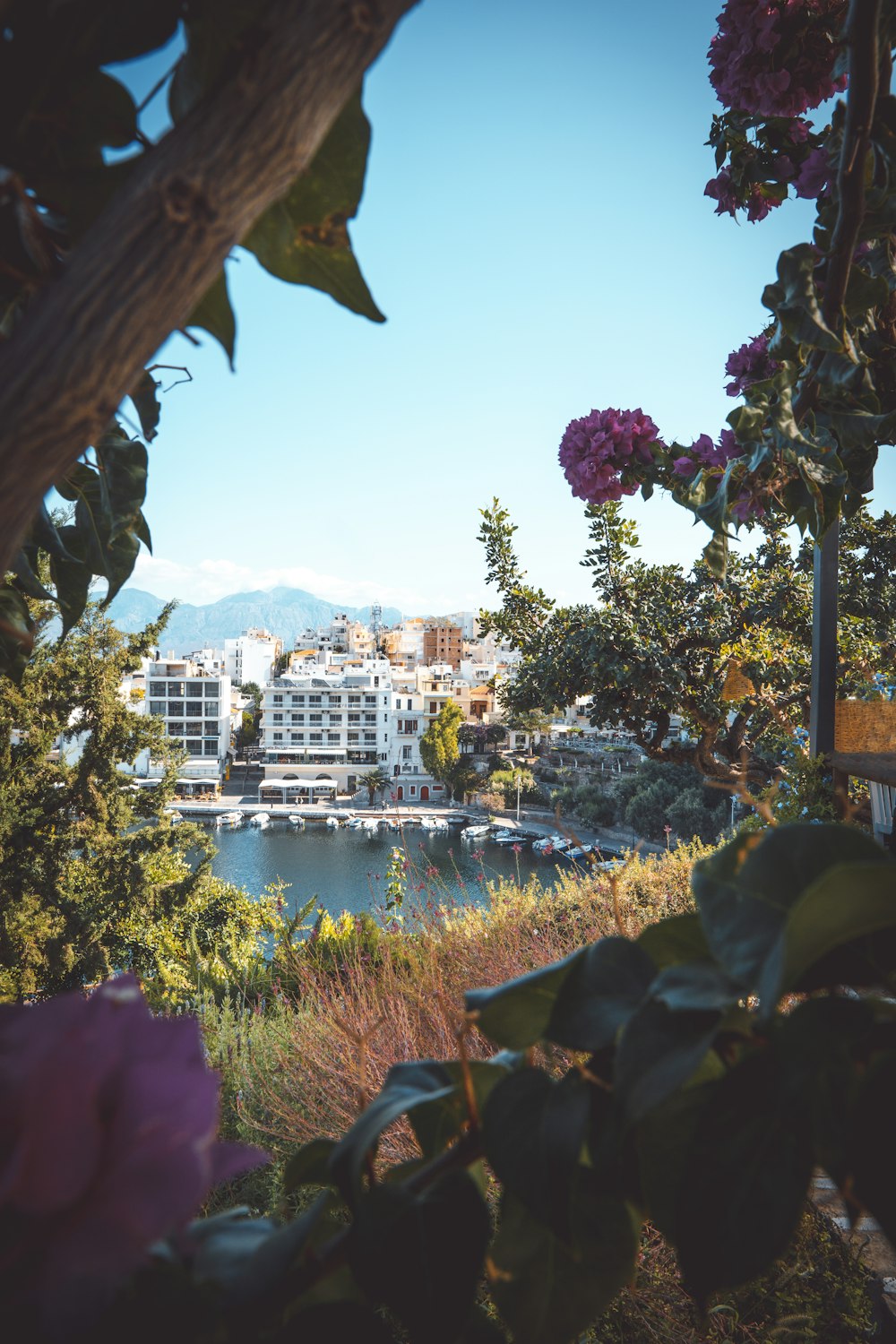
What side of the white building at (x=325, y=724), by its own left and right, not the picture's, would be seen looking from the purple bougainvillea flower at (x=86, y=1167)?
front

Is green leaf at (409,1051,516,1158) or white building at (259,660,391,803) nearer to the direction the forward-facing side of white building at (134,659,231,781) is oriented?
the green leaf

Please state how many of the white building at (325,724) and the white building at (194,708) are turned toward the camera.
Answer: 2

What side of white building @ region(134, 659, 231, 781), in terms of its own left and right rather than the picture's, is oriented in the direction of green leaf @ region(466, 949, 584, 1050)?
front

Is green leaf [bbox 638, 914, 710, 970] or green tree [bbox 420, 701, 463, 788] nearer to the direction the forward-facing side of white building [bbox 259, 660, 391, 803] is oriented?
the green leaf

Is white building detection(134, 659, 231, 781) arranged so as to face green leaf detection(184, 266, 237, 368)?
yes

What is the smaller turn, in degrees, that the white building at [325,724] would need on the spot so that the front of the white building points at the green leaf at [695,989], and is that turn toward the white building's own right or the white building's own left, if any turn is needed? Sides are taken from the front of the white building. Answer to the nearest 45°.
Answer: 0° — it already faces it

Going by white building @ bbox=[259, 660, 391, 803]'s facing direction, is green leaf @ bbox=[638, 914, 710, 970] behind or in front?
in front

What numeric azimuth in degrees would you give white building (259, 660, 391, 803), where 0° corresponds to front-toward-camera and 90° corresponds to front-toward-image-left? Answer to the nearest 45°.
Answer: approximately 0°

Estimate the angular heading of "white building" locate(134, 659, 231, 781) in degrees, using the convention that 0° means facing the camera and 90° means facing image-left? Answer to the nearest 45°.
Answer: approximately 0°

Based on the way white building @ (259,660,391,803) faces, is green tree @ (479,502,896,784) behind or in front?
in front

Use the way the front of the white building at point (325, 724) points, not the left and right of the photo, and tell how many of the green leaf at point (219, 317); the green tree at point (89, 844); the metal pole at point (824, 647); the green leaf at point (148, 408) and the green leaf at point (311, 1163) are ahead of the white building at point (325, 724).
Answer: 5

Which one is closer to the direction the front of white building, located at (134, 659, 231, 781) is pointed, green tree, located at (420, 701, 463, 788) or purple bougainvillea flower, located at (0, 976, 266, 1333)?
the purple bougainvillea flower

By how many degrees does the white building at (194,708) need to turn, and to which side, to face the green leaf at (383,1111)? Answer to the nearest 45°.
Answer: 0° — it already faces it

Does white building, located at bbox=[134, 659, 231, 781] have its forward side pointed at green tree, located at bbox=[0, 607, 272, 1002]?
yes
